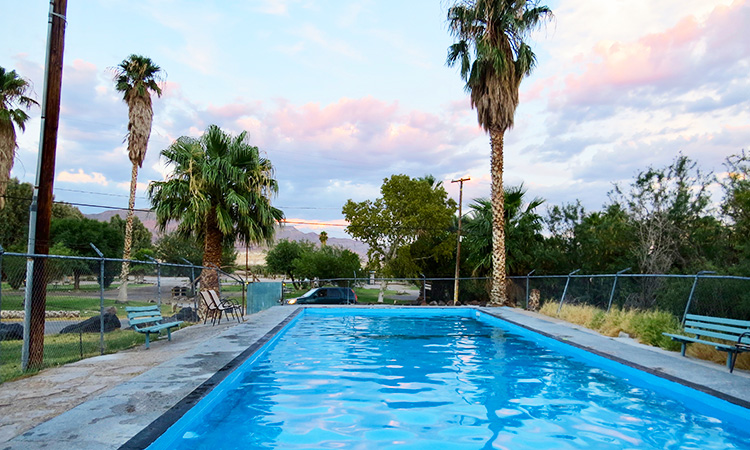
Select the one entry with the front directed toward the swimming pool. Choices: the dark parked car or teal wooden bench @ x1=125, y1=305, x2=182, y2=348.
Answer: the teal wooden bench

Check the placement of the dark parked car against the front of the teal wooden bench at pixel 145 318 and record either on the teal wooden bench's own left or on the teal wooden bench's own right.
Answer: on the teal wooden bench's own left

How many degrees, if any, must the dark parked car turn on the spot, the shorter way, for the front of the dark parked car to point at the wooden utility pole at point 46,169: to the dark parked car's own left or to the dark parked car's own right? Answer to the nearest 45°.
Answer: approximately 90° to the dark parked car's own left

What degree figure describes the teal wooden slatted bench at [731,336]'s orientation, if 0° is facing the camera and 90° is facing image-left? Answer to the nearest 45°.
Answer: approximately 45°

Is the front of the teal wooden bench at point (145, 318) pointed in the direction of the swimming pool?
yes

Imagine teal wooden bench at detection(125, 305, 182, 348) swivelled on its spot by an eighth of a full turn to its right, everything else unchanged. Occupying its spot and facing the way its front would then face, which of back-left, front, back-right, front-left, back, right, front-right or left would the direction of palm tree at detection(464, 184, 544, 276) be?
back-left

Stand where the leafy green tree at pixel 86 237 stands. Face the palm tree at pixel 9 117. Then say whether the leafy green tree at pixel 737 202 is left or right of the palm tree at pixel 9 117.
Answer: left

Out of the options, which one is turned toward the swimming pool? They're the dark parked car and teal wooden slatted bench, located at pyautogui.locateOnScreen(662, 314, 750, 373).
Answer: the teal wooden slatted bench

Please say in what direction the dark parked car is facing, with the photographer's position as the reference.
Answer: facing to the left of the viewer

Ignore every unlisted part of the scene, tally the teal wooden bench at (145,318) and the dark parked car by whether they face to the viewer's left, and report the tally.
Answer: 1

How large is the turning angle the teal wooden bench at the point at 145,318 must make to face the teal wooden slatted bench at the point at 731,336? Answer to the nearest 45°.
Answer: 0° — it already faces it

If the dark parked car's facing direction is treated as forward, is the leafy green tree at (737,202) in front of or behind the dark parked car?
behind

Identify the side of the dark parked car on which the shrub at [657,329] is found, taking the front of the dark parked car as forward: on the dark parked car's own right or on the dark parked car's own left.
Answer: on the dark parked car's own left
